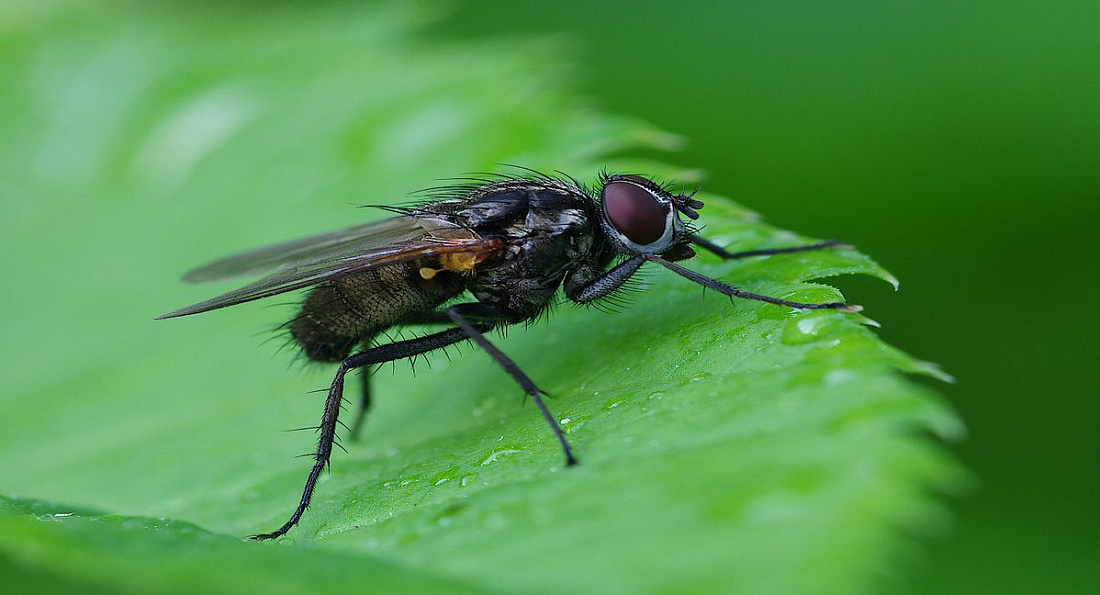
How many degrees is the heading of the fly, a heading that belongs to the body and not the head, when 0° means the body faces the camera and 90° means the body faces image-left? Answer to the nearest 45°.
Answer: approximately 270°
